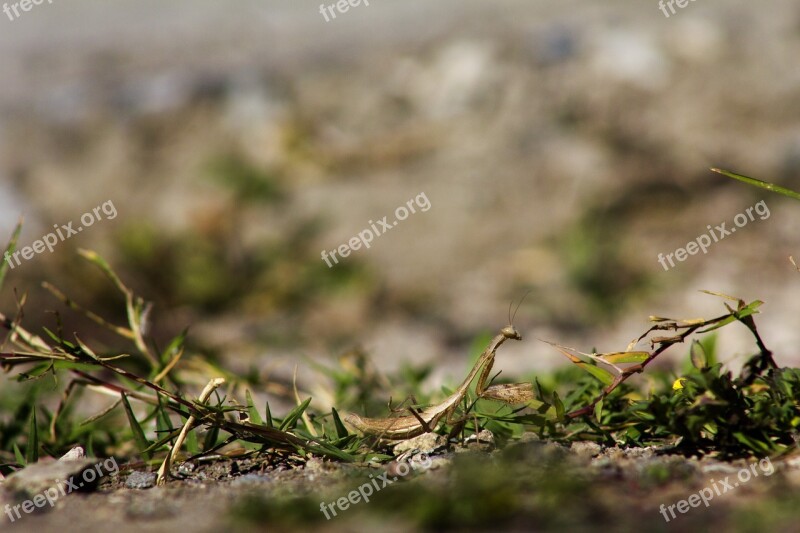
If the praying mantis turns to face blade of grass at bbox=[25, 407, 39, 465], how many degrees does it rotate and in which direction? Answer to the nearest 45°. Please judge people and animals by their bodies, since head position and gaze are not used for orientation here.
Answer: approximately 180°

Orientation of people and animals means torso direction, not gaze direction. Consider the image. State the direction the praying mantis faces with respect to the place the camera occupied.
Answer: facing to the right of the viewer
